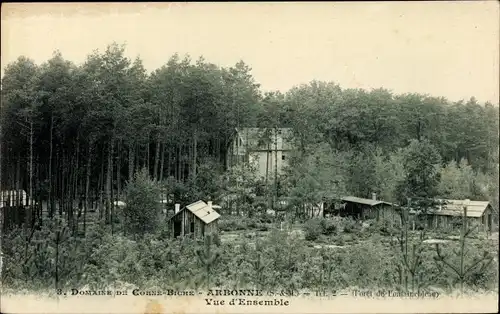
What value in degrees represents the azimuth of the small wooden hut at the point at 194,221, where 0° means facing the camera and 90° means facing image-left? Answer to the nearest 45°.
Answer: approximately 45°

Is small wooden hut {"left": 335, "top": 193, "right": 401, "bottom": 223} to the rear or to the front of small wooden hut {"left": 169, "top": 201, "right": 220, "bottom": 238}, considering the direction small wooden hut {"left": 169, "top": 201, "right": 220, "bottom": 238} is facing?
to the rear

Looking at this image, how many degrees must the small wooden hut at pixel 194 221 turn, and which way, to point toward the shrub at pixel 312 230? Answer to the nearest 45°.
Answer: approximately 135° to its left

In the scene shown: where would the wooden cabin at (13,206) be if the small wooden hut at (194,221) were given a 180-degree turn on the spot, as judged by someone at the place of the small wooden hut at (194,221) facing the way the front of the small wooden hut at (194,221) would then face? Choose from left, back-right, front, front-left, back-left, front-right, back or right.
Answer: back-left
